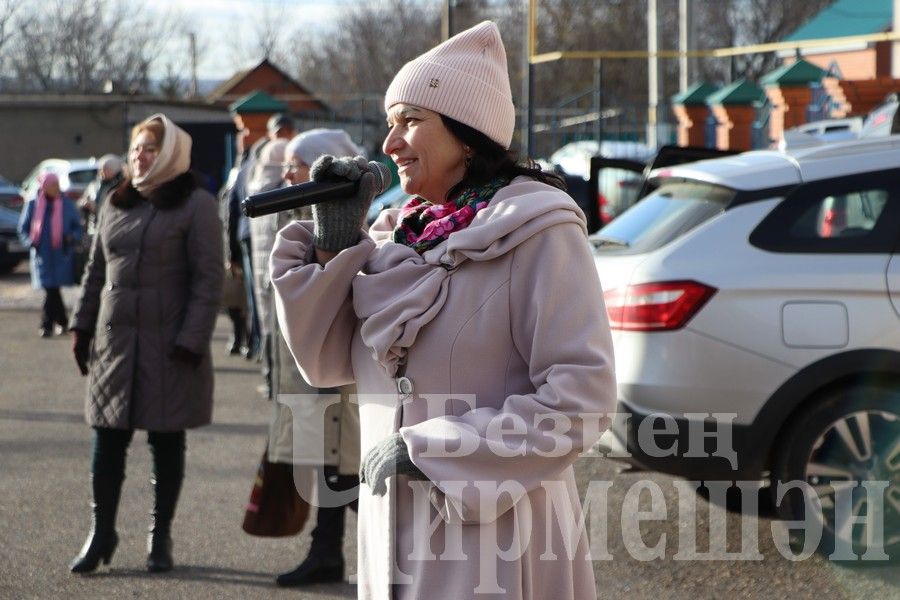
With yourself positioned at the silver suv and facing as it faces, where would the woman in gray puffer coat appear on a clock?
The woman in gray puffer coat is roughly at 7 o'clock from the silver suv.

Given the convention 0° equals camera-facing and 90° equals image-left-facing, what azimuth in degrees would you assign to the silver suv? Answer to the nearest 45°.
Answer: approximately 225°

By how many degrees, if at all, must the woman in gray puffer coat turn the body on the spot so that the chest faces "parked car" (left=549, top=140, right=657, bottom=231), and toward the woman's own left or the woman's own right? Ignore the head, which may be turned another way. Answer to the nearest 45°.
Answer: approximately 180°

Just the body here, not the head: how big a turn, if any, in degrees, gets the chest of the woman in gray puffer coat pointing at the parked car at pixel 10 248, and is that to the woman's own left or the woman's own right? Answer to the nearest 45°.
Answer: approximately 135° to the woman's own right

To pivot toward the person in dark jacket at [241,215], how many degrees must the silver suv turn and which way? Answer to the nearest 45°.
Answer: approximately 90° to its left

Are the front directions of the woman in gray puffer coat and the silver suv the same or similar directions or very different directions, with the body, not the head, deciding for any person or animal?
very different directions

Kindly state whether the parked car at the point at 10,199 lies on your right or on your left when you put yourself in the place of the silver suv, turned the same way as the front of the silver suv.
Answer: on your left

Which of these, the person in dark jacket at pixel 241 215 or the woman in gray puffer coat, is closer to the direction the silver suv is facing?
the person in dark jacket
